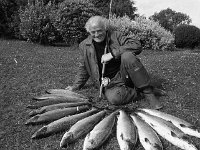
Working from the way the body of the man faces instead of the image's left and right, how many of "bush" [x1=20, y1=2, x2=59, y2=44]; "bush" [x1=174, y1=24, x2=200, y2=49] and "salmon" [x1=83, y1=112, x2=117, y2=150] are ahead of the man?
1

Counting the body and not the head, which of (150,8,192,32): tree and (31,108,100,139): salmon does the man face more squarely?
the salmon

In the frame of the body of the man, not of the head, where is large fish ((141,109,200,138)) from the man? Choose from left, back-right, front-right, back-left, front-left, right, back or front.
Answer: front-left

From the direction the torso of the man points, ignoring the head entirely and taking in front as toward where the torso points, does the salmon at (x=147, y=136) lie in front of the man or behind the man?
in front

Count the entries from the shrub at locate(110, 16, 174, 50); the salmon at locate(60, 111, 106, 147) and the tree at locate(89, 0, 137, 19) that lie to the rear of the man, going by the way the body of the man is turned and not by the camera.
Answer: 2

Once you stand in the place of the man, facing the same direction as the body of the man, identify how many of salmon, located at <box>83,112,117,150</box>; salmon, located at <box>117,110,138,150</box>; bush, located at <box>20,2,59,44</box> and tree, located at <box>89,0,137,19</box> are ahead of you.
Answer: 2

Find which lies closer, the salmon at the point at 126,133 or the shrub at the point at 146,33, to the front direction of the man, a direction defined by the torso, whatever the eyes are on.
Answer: the salmon

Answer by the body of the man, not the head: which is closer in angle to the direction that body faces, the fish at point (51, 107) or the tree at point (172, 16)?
the fish

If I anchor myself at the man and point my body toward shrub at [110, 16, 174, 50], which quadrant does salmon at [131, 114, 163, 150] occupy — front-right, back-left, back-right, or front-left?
back-right

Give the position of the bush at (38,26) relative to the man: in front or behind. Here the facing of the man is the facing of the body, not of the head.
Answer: behind

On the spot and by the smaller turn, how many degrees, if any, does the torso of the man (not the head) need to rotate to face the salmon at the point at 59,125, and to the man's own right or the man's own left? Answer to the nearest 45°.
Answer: approximately 45° to the man's own right

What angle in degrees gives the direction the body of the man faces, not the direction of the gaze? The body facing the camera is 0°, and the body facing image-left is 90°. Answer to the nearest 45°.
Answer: approximately 0°

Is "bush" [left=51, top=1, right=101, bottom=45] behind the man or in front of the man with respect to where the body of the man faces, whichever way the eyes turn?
behind

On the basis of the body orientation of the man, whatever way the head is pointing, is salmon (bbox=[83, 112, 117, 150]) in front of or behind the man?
in front

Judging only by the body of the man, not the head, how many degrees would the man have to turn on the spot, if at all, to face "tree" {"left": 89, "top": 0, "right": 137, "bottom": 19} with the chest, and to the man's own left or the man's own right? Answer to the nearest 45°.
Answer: approximately 180°
